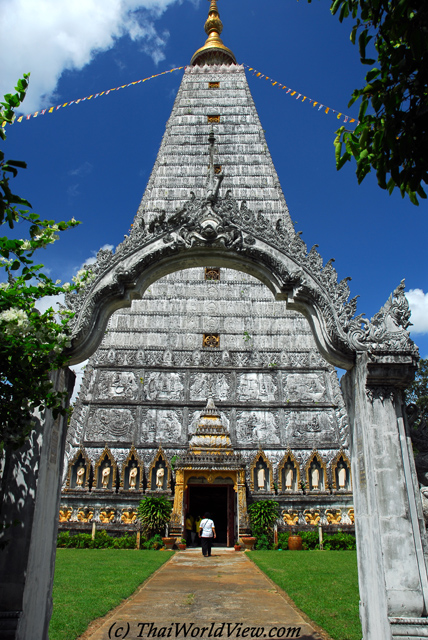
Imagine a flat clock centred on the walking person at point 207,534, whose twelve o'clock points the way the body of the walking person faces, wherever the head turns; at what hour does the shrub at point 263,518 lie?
The shrub is roughly at 1 o'clock from the walking person.

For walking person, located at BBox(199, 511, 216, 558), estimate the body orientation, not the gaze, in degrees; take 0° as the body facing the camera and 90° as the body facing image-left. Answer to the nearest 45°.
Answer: approximately 180°

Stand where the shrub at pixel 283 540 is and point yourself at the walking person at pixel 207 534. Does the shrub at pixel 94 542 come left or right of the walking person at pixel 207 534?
right

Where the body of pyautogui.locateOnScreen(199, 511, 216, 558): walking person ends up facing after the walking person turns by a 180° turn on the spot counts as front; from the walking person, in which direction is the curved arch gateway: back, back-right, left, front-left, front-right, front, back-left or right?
front

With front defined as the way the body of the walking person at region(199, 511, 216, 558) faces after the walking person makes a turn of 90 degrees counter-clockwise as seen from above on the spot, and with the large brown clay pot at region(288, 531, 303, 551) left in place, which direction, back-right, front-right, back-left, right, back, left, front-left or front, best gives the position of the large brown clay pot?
back-right

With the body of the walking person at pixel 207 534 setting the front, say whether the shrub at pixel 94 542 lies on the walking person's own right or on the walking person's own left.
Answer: on the walking person's own left

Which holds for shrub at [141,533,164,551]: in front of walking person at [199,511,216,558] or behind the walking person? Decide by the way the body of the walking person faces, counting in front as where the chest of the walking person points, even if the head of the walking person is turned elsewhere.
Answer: in front

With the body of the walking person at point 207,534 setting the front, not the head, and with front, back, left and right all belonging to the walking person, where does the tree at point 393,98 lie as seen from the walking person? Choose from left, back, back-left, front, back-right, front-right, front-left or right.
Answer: back

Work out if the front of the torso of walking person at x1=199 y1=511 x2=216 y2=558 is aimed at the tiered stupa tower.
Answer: yes

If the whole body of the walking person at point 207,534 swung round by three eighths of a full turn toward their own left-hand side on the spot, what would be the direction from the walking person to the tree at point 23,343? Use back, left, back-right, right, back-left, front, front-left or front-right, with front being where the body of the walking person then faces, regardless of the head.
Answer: front-left

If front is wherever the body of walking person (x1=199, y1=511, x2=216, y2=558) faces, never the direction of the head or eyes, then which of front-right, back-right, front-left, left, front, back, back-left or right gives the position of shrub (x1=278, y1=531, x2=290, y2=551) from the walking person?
front-right

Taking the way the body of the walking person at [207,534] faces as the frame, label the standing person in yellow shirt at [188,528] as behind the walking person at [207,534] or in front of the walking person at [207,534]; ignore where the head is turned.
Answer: in front

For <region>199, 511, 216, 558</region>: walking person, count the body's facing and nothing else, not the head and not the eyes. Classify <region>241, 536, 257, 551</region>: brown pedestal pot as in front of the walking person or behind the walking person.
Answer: in front
